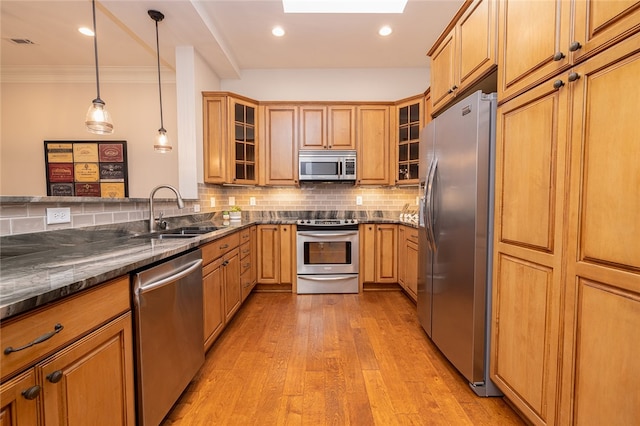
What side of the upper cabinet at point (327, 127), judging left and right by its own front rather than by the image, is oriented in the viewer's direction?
front

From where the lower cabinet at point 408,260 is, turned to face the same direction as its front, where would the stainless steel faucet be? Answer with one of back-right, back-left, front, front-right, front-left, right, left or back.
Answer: front-left

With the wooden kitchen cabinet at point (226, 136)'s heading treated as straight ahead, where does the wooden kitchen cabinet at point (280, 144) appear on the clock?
the wooden kitchen cabinet at point (280, 144) is roughly at 10 o'clock from the wooden kitchen cabinet at point (226, 136).

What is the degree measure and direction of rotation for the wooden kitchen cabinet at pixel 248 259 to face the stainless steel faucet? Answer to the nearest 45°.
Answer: approximately 135° to its right

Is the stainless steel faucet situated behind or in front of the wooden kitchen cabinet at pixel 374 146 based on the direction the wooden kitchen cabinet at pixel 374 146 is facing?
in front

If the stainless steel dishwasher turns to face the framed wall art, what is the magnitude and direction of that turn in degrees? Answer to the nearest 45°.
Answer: approximately 135° to its left

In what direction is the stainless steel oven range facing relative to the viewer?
toward the camera

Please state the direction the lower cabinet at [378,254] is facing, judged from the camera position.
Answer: facing the viewer

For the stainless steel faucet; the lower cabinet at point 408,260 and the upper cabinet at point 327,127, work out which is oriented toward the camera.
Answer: the upper cabinet

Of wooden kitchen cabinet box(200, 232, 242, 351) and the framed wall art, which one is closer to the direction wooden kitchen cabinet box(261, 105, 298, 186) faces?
the wooden kitchen cabinet

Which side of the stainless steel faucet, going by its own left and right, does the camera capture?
right

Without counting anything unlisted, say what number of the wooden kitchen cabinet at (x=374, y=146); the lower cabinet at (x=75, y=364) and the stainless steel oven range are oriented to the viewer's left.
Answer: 0

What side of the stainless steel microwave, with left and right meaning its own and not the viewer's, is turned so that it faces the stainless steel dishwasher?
front

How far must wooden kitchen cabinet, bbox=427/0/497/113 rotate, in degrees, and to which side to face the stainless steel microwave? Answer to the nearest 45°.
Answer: approximately 90° to its right

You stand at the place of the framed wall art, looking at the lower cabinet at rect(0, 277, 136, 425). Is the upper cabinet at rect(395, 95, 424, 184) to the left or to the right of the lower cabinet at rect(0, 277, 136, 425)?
left

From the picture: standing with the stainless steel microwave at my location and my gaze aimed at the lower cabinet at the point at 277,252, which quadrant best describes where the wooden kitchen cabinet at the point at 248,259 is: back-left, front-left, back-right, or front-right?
front-left
